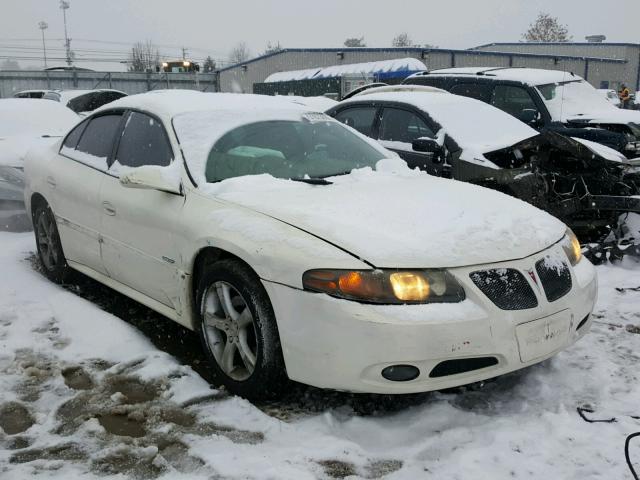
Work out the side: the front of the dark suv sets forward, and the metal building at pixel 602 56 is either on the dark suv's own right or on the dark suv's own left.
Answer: on the dark suv's own left

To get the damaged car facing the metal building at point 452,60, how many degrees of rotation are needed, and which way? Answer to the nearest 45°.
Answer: approximately 135° to its left

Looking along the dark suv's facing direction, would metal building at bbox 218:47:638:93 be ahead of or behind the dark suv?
behind

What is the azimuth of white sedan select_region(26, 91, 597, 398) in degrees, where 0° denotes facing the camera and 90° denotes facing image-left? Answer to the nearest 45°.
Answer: approximately 315°

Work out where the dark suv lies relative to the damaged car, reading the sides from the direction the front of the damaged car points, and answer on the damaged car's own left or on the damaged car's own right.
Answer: on the damaged car's own left

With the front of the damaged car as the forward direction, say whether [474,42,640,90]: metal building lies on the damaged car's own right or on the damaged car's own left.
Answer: on the damaged car's own left

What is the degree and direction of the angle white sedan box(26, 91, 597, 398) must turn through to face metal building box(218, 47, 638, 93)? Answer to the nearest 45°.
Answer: approximately 135° to its left

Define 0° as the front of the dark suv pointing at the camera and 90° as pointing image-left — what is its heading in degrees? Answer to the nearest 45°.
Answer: approximately 315°

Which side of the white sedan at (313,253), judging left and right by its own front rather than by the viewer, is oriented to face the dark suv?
left

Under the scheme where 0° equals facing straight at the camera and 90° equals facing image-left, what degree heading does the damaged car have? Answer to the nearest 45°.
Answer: approximately 315°
